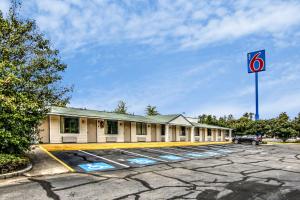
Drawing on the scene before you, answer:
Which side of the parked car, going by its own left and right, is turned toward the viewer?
left

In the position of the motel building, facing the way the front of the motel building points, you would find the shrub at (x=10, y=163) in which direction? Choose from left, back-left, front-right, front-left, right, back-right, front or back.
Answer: front-right

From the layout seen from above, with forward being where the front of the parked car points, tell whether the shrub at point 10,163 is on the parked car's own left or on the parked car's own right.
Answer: on the parked car's own left

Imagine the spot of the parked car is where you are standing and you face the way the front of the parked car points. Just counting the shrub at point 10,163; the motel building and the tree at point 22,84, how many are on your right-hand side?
0

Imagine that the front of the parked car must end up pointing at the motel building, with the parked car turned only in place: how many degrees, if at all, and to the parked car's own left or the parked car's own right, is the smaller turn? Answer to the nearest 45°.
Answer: approximately 45° to the parked car's own left

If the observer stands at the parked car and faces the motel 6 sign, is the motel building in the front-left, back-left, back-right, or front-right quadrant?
back-left

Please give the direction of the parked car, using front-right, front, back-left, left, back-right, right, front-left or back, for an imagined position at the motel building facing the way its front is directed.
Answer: left

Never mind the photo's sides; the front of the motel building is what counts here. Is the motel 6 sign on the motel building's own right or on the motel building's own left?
on the motel building's own left
